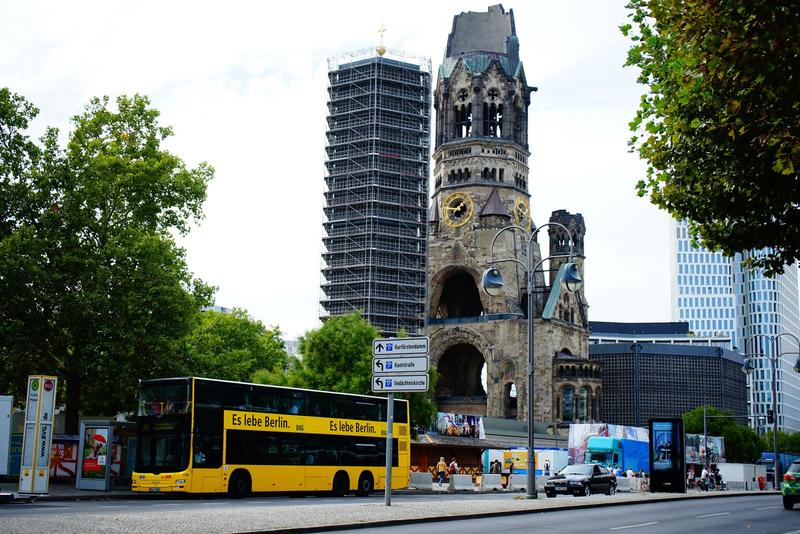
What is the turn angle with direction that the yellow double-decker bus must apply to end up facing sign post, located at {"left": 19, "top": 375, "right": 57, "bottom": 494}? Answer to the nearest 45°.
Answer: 0° — it already faces it

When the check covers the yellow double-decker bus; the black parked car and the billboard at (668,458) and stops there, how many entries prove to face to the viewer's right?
0

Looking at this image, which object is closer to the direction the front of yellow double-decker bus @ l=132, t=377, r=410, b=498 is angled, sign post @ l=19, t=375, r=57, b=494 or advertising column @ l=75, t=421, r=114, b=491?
the sign post

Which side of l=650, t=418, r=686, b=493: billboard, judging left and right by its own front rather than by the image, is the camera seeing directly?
front

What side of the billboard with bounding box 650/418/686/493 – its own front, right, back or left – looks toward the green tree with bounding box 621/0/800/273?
front

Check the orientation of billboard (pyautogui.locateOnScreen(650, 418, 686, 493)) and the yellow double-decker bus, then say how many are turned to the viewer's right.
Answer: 0

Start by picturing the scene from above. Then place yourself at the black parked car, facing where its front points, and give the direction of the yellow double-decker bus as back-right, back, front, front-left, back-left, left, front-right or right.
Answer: front

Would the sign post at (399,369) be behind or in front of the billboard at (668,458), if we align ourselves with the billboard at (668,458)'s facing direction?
in front

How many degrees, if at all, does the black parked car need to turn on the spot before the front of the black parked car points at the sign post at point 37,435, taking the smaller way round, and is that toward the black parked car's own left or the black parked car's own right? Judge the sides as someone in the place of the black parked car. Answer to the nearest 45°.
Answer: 0° — it already faces it

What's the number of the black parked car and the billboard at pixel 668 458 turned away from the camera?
0

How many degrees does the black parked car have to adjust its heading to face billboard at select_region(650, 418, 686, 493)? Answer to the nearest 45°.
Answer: approximately 180°

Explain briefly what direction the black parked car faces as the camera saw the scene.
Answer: facing the viewer and to the left of the viewer

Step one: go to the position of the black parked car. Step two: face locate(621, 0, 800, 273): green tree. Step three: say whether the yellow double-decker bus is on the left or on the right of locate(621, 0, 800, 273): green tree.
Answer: right

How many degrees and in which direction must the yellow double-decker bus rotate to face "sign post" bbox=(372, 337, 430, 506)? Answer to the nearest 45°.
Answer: approximately 90° to its left

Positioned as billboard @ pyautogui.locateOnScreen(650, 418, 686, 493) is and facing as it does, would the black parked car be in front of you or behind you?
in front

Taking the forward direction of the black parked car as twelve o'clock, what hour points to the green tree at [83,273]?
The green tree is roughly at 1 o'clock from the black parked car.
